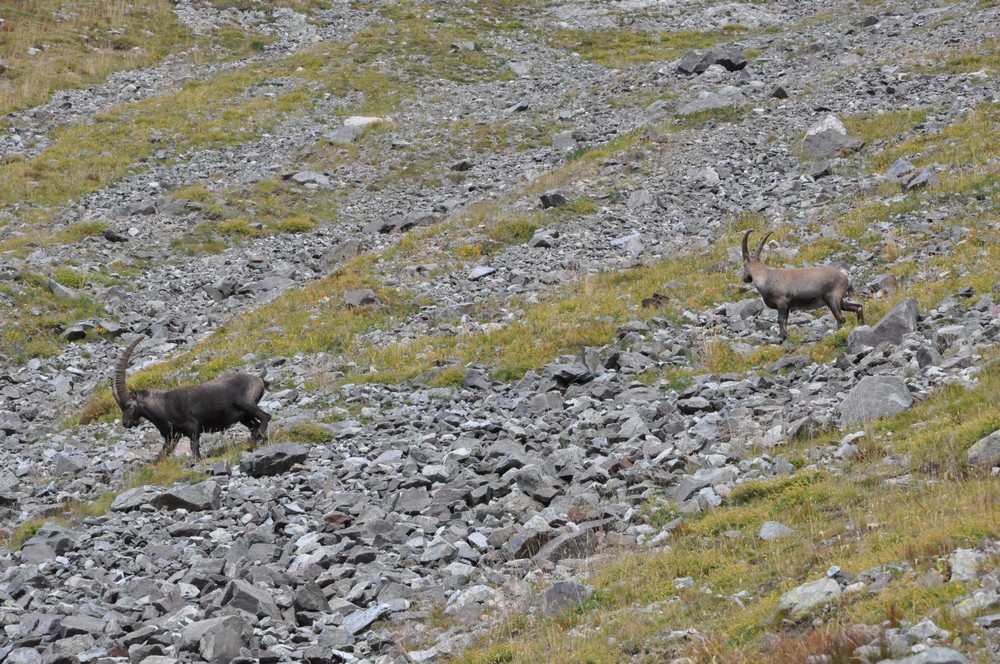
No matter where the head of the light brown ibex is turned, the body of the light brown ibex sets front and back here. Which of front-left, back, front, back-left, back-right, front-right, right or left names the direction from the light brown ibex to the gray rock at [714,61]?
right

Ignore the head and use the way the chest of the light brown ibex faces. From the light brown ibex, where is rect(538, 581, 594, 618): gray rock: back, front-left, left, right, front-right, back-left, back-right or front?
left

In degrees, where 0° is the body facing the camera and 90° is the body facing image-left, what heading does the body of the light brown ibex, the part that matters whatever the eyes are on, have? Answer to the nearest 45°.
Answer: approximately 90°

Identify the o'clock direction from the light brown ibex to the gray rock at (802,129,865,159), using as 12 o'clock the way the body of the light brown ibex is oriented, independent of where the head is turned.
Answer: The gray rock is roughly at 3 o'clock from the light brown ibex.

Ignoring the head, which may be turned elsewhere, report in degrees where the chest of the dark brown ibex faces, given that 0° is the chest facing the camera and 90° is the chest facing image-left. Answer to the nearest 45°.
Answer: approximately 90°

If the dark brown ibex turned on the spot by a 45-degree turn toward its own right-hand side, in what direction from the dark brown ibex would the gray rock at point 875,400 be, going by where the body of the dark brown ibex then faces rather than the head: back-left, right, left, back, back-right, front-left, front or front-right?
back

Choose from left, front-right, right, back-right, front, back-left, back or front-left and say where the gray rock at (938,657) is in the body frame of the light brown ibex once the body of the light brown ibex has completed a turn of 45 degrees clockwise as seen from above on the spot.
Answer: back-left

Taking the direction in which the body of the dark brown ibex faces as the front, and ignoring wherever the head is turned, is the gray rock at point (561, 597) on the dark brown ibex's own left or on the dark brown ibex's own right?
on the dark brown ibex's own left

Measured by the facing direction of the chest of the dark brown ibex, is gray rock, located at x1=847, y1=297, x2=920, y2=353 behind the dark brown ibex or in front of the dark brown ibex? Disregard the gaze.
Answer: behind

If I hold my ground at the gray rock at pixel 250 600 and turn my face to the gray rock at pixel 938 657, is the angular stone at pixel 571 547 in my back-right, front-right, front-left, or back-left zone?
front-left

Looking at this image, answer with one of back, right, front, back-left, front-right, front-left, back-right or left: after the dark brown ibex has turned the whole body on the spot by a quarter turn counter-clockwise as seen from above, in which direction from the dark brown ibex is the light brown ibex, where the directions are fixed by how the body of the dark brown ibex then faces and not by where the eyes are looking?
left

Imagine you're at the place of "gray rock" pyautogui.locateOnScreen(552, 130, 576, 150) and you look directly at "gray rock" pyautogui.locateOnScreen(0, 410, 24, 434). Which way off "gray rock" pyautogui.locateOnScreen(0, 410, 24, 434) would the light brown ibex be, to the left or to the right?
left
